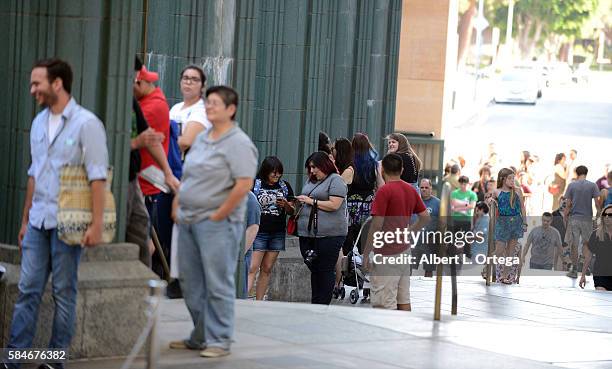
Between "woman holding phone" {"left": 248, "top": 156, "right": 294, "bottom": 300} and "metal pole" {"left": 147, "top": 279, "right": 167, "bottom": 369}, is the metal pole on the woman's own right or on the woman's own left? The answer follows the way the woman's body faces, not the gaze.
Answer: on the woman's own right

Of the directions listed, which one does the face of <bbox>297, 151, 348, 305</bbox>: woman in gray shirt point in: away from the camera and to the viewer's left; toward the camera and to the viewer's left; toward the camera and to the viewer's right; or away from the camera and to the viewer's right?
toward the camera and to the viewer's left

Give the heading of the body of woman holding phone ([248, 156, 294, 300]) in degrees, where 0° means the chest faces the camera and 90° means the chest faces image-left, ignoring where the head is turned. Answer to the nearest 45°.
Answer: approximately 315°

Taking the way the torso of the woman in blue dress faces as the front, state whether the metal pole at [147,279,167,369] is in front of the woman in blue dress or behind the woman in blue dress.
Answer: in front

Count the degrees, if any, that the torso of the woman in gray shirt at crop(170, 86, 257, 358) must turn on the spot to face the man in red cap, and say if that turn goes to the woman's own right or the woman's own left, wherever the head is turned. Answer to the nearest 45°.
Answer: approximately 90° to the woman's own right

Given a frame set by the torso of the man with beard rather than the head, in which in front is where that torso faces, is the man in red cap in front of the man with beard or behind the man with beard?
behind

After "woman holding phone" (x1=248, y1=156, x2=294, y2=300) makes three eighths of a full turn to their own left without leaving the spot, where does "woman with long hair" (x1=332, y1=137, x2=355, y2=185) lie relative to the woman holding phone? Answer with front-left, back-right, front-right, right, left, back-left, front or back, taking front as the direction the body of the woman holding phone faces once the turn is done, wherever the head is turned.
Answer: front-right

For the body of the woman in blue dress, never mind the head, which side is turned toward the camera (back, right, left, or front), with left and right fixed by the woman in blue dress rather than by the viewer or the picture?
front
